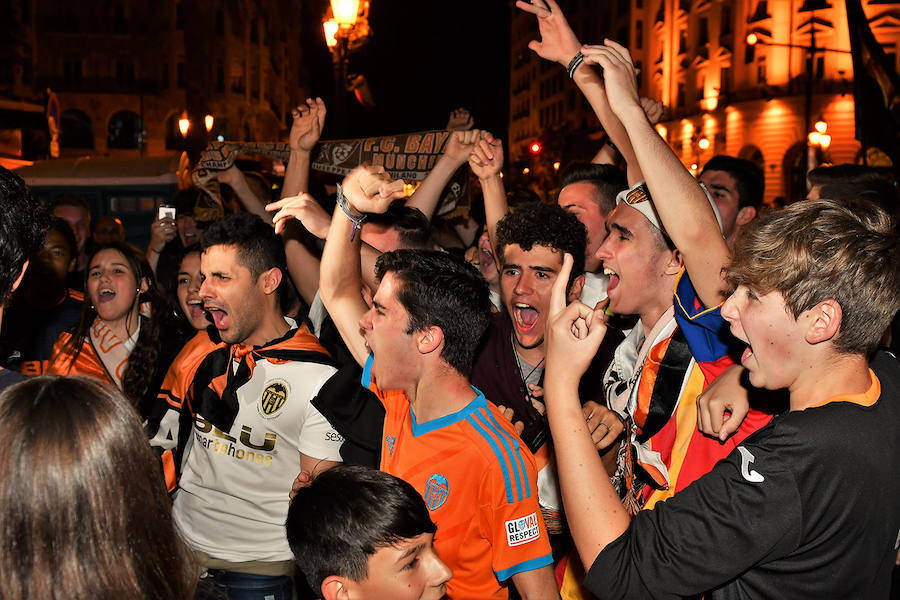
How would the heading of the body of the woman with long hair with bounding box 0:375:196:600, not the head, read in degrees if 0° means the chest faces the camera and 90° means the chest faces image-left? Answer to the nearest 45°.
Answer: approximately 180°

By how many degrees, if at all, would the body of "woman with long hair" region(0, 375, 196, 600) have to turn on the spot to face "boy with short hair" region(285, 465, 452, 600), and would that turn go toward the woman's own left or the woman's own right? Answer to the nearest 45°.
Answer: approximately 45° to the woman's own right

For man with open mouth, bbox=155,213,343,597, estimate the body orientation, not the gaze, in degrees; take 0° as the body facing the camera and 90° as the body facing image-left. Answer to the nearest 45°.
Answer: approximately 45°

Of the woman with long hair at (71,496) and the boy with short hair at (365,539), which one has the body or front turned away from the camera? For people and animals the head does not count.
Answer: the woman with long hair

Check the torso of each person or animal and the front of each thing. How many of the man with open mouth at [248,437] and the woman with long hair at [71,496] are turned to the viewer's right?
0

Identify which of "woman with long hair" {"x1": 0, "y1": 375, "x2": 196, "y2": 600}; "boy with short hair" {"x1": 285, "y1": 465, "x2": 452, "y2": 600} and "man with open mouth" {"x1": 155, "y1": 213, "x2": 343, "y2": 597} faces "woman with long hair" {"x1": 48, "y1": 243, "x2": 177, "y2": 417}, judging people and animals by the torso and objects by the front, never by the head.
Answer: "woman with long hair" {"x1": 0, "y1": 375, "x2": 196, "y2": 600}

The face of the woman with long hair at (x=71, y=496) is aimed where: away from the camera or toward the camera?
away from the camera

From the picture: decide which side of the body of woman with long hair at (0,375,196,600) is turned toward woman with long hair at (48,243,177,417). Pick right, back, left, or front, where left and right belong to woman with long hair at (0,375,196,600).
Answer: front

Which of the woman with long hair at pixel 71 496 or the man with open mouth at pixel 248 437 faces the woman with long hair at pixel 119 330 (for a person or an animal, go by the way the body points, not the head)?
the woman with long hair at pixel 71 496
